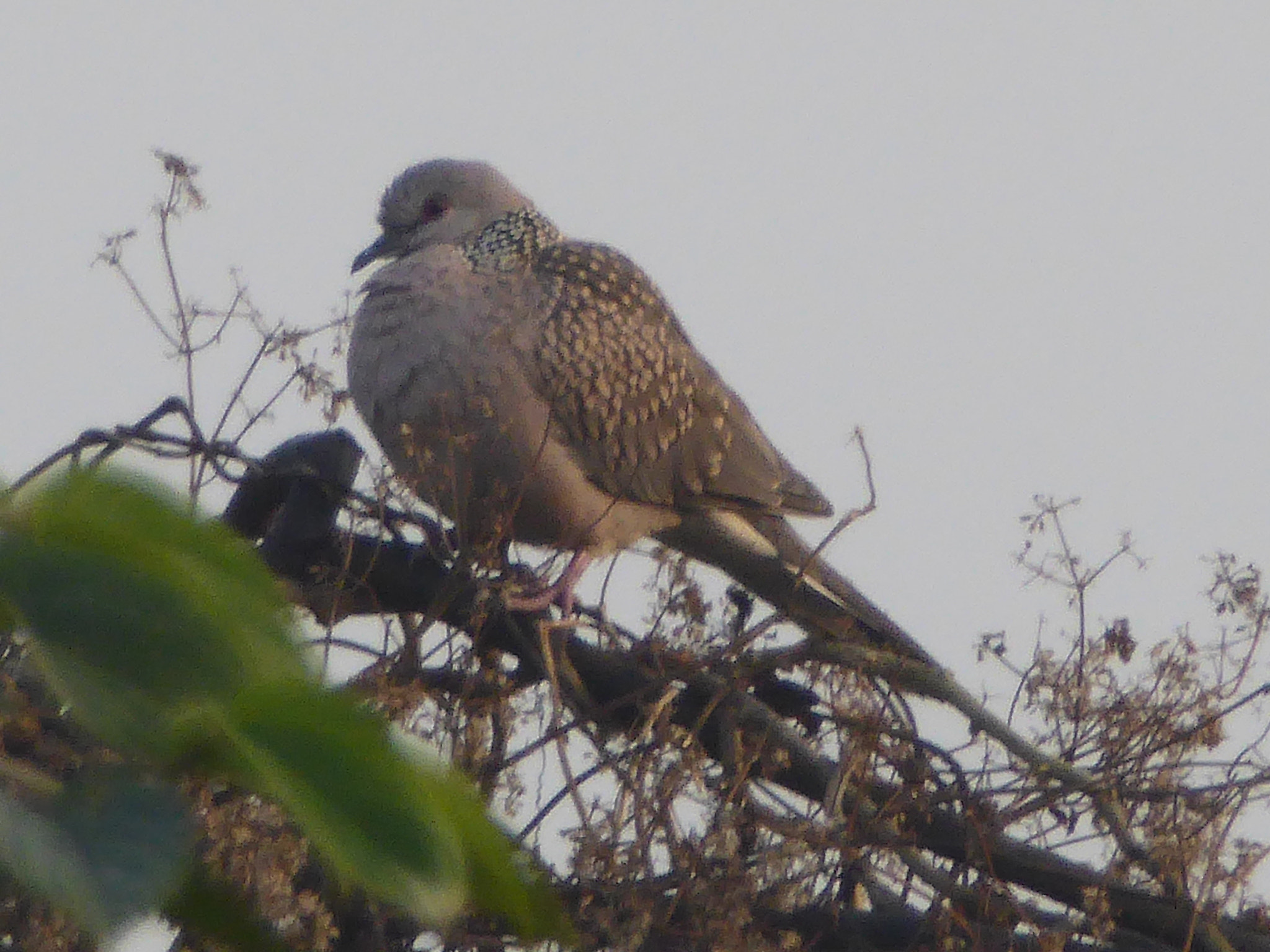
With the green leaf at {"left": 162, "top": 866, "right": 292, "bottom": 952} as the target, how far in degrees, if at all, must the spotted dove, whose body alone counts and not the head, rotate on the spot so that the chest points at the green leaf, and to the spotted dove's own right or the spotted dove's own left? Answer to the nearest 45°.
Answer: approximately 90° to the spotted dove's own left

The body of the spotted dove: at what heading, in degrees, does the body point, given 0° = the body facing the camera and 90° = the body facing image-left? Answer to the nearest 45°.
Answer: approximately 90°

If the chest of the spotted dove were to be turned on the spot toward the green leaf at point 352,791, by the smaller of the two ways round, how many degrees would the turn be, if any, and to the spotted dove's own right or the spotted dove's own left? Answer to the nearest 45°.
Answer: approximately 90° to the spotted dove's own left
